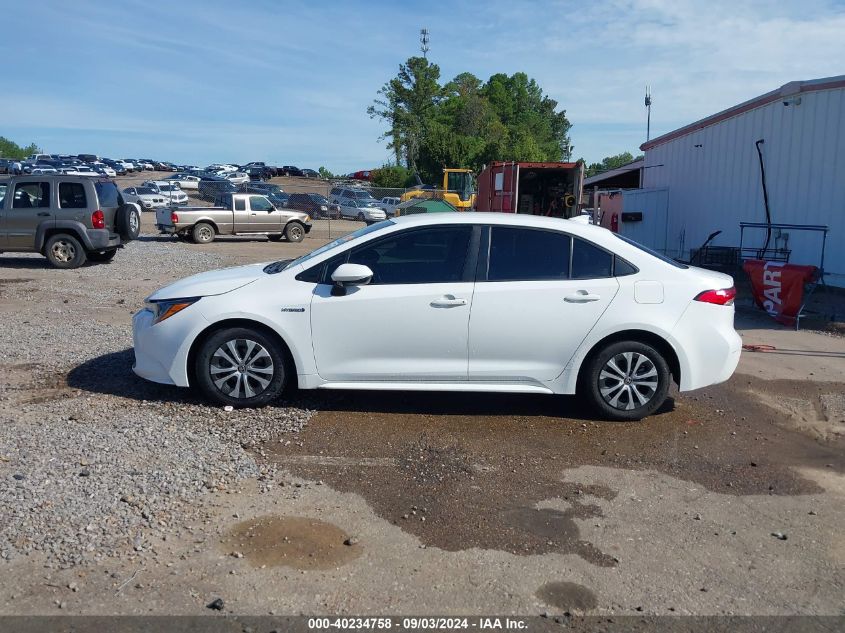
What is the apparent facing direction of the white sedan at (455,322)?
to the viewer's left

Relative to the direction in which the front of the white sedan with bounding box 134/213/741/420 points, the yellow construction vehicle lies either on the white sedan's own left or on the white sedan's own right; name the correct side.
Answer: on the white sedan's own right

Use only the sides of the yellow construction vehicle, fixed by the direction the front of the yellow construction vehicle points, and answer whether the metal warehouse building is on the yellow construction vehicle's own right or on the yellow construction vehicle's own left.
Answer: on the yellow construction vehicle's own left

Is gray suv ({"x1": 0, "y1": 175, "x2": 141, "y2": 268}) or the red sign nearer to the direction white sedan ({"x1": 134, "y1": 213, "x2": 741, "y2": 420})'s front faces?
the gray suv

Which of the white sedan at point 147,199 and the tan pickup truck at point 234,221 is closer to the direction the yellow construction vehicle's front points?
the white sedan

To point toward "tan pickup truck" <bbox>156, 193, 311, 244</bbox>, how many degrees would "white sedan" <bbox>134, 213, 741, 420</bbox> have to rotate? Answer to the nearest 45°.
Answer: approximately 90° to its right

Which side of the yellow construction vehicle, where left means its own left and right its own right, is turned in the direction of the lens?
left

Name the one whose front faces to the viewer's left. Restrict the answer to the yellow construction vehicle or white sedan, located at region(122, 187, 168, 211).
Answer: the yellow construction vehicle

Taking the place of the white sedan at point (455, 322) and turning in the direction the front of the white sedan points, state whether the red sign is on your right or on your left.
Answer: on your right

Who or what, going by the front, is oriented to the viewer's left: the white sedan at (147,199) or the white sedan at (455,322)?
the white sedan at (455,322)

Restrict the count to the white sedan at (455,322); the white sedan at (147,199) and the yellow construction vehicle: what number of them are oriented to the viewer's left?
2
